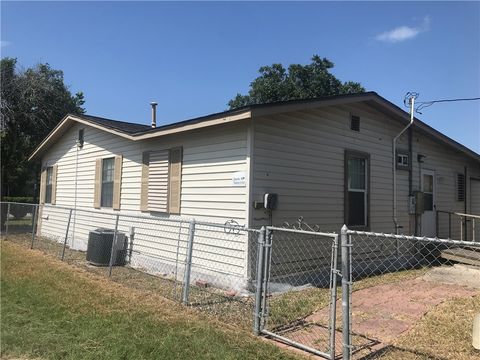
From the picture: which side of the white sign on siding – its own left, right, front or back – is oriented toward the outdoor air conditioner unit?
right

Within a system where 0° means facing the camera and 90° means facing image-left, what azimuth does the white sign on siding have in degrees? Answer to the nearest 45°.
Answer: approximately 45°

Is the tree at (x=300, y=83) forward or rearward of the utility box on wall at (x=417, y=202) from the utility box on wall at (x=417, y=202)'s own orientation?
rearward

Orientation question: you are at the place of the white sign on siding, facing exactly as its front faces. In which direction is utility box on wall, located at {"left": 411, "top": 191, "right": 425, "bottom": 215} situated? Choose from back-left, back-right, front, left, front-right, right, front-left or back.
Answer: back

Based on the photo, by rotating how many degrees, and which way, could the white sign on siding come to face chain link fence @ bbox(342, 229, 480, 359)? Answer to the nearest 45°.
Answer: approximately 135° to its left

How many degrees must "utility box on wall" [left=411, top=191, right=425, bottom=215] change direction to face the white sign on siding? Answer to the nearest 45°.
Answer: approximately 90° to its right

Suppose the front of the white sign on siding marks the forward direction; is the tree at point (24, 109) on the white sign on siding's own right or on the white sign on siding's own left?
on the white sign on siding's own right

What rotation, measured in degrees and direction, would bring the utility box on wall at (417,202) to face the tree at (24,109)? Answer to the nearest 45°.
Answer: approximately 135° to its right
